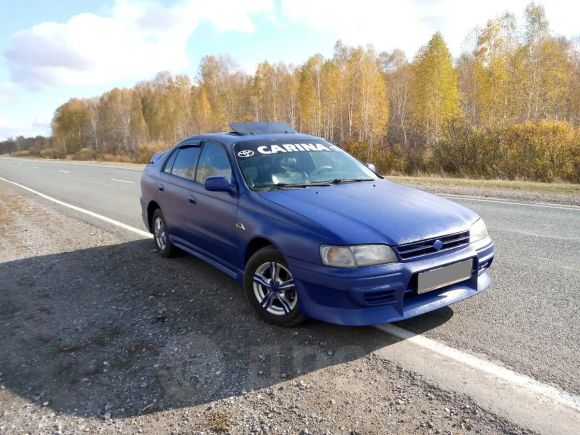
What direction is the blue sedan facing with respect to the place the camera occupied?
facing the viewer and to the right of the viewer
